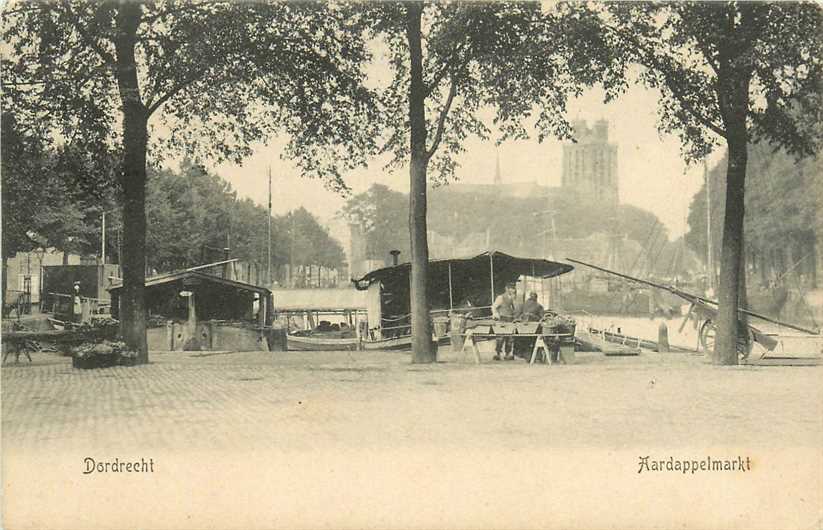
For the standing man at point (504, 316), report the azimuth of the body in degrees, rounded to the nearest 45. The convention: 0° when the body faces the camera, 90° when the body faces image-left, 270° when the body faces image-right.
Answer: approximately 0°

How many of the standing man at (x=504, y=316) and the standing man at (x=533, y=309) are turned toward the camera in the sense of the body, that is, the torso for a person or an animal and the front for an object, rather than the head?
2

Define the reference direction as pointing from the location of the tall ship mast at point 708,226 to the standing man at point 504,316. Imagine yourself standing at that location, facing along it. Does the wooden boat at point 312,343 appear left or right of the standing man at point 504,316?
right

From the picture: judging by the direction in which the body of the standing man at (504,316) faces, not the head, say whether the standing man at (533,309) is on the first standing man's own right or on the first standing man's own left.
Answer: on the first standing man's own left

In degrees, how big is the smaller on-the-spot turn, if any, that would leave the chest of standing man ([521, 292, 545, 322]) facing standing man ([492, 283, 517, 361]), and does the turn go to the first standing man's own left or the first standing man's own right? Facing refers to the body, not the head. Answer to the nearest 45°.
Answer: approximately 45° to the first standing man's own right
